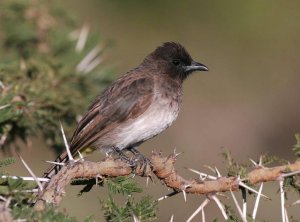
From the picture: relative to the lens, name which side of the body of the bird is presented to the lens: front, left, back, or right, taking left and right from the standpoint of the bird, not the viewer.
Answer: right
